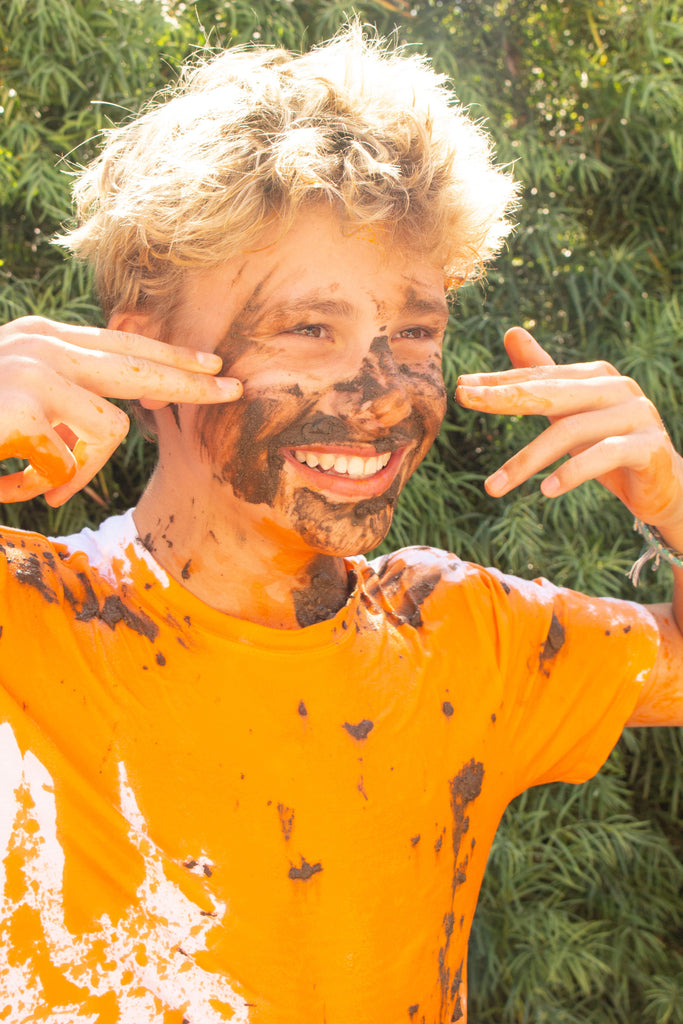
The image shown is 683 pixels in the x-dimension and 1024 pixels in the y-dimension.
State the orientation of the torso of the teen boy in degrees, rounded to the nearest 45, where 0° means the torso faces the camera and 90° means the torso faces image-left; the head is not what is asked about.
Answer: approximately 315°
